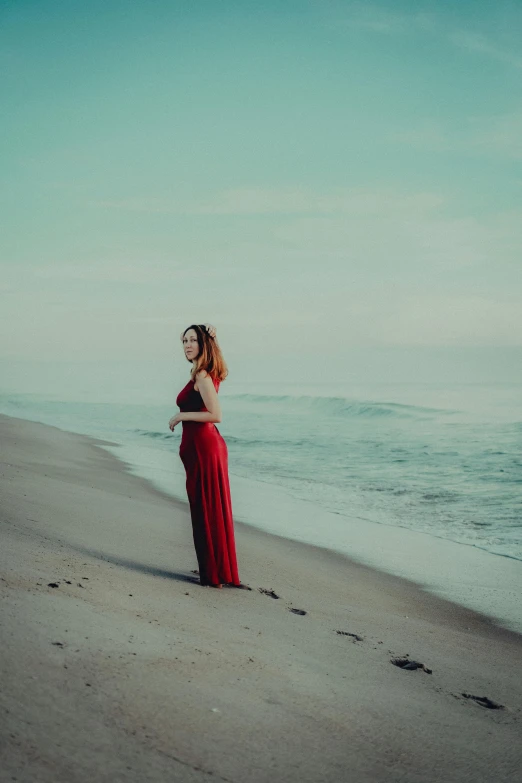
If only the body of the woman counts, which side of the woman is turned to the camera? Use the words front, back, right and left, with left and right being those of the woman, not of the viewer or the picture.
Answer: left
